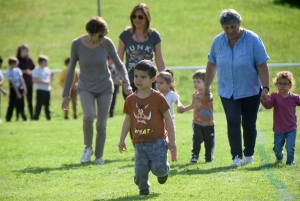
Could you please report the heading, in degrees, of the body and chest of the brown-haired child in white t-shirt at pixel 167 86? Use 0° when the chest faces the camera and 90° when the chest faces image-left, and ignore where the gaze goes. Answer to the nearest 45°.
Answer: approximately 45°

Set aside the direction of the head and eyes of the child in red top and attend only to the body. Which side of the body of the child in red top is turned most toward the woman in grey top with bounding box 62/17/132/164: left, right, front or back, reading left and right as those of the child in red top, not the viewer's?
right

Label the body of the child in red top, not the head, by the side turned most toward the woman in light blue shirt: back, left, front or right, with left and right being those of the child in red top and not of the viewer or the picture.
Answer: right

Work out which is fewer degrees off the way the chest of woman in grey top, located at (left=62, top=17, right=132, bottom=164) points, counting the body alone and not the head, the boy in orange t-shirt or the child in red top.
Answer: the boy in orange t-shirt

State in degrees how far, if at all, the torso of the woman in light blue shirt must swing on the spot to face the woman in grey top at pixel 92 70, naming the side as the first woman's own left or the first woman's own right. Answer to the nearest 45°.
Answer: approximately 90° to the first woman's own right

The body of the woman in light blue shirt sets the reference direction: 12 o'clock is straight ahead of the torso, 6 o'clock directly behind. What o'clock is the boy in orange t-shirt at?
The boy in orange t-shirt is roughly at 1 o'clock from the woman in light blue shirt.

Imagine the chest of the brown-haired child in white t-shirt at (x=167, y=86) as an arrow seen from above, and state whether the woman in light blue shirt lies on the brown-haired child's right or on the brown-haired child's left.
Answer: on the brown-haired child's left

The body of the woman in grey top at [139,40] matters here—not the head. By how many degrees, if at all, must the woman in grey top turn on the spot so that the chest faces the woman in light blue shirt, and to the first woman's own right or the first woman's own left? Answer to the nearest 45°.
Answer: approximately 45° to the first woman's own left
